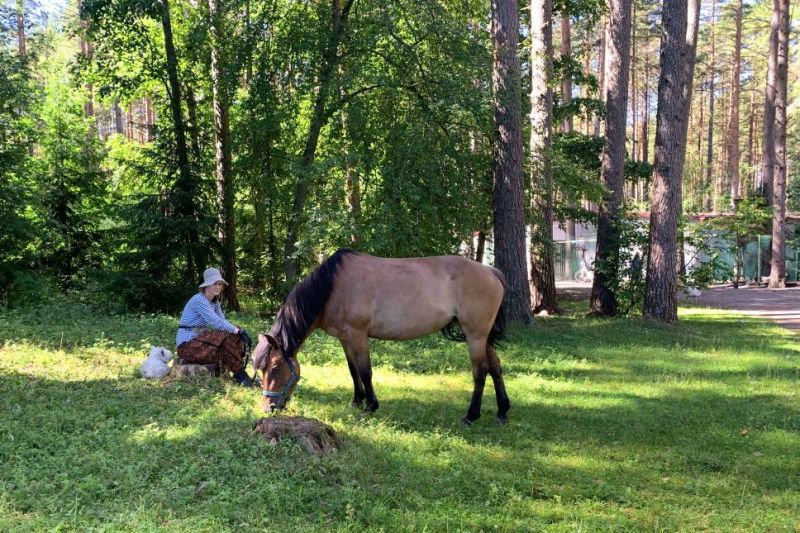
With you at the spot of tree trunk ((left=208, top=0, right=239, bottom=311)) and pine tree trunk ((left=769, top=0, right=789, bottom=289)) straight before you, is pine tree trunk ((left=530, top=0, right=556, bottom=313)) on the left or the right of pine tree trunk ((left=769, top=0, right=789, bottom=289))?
right

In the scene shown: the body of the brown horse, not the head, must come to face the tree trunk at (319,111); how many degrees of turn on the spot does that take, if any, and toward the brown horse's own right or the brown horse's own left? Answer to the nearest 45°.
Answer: approximately 90° to the brown horse's own right

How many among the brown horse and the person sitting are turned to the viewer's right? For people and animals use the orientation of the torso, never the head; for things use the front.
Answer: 1

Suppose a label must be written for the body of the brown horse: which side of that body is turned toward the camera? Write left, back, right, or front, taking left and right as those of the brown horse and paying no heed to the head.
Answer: left

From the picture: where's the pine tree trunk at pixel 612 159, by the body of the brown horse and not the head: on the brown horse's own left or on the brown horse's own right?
on the brown horse's own right

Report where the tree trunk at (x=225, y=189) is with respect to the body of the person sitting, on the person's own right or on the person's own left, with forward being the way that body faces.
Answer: on the person's own left

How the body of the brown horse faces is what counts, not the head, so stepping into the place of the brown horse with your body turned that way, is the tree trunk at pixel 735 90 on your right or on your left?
on your right

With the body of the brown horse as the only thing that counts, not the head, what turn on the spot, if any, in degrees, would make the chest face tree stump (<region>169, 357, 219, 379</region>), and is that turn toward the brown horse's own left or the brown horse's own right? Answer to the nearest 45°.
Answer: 0° — it already faces it

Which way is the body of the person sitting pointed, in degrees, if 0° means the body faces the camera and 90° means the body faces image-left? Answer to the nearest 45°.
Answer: approximately 270°

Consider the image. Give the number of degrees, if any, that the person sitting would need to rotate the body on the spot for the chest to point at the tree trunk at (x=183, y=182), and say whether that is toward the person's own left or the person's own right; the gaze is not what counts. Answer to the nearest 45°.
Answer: approximately 90° to the person's own left
